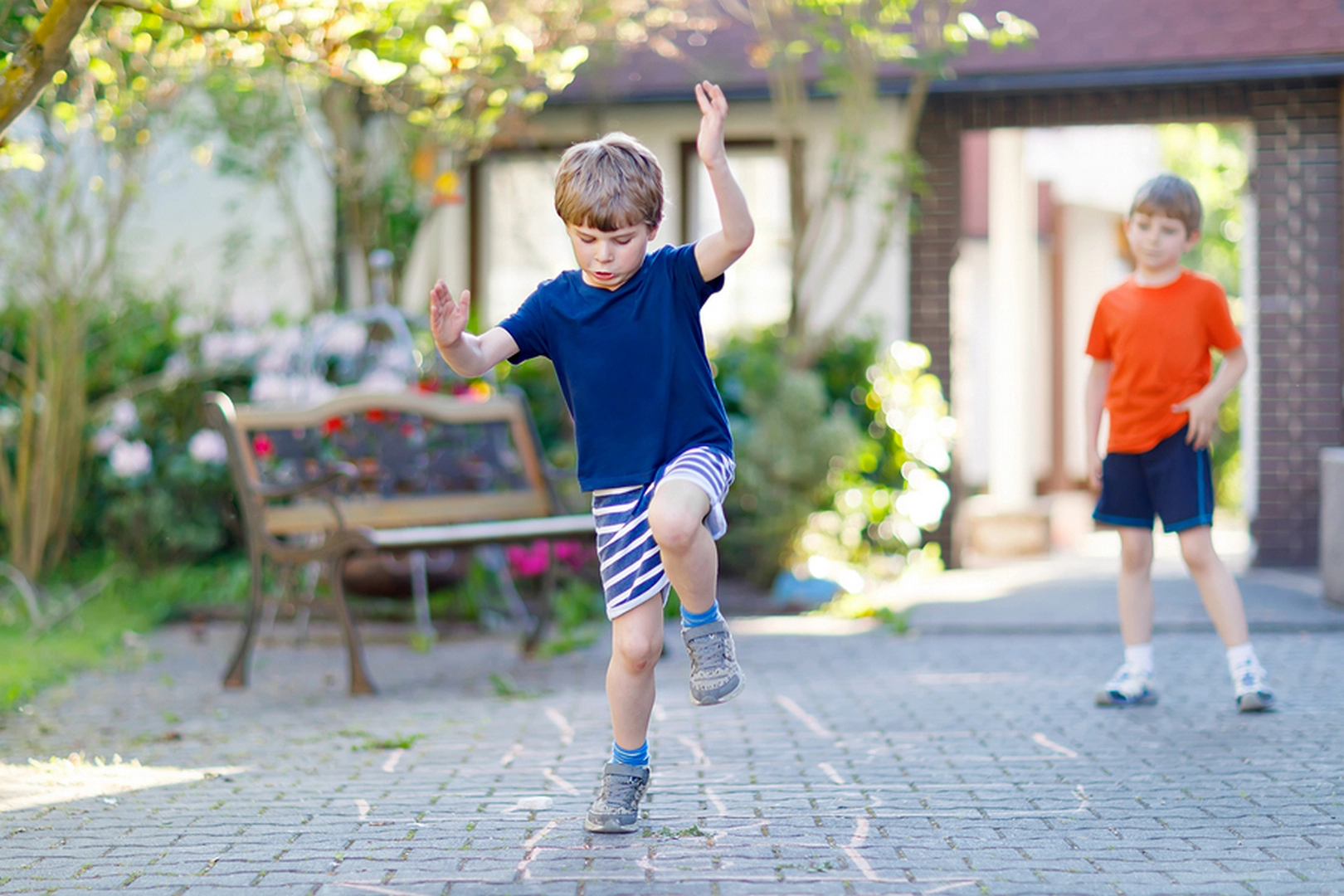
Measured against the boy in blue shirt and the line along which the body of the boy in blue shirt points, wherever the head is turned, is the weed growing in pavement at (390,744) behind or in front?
behind

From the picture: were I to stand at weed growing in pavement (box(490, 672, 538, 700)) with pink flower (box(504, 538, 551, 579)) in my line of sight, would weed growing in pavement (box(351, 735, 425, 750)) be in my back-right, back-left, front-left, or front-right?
back-left

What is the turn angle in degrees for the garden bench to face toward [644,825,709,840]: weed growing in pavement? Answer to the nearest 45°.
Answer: approximately 45° to its right

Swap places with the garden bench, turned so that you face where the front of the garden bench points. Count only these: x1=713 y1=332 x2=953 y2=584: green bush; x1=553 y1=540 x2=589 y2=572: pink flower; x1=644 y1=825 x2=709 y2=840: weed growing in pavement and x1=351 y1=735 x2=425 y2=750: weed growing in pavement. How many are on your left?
2

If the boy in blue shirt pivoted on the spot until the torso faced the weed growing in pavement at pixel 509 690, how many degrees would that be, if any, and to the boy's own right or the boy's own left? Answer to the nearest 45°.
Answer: approximately 180°

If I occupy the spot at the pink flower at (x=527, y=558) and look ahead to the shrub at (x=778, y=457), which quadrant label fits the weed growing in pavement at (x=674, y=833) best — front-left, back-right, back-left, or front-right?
back-right

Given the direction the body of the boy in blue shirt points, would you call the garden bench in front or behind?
behind

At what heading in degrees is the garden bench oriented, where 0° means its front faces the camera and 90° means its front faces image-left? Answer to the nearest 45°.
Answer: approximately 315°

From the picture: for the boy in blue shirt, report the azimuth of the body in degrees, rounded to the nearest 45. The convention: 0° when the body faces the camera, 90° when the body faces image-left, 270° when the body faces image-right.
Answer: approximately 0°

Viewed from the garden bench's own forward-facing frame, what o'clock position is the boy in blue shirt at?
The boy in blue shirt is roughly at 1 o'clock from the garden bench.
